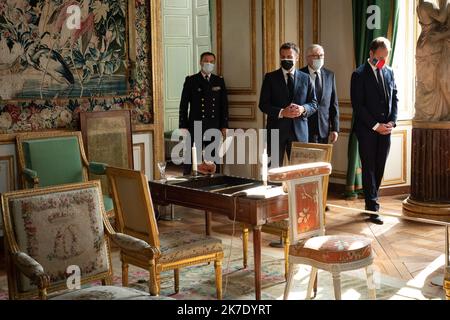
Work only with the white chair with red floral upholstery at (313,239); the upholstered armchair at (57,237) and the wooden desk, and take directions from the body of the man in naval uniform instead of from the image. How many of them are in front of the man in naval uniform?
3

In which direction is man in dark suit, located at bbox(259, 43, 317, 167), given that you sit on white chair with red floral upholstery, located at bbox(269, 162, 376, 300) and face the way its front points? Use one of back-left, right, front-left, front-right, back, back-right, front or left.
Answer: back-left

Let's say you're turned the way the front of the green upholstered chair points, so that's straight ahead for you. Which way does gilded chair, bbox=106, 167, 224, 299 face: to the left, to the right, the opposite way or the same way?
to the left

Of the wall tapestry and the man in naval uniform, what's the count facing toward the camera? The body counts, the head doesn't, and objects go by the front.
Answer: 2

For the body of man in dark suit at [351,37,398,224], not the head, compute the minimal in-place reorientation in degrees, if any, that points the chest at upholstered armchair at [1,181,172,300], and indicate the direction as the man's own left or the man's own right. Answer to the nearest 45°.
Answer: approximately 45° to the man's own right

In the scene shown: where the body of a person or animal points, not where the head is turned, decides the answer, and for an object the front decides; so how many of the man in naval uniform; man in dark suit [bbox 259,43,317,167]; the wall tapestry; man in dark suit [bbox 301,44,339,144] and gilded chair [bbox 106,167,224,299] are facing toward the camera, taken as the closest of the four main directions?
4

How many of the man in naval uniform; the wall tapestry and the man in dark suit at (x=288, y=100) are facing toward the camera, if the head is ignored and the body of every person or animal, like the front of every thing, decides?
3

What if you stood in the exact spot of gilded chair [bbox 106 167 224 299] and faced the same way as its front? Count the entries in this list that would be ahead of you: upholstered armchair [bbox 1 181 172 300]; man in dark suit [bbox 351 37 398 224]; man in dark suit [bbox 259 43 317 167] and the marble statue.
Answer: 3

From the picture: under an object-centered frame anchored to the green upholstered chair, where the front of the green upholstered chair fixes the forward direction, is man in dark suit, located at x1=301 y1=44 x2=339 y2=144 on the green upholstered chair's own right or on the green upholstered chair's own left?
on the green upholstered chair's own left

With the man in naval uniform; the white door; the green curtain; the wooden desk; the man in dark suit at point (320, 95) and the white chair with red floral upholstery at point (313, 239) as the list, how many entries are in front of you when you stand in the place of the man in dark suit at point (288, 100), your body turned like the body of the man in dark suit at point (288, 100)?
2
